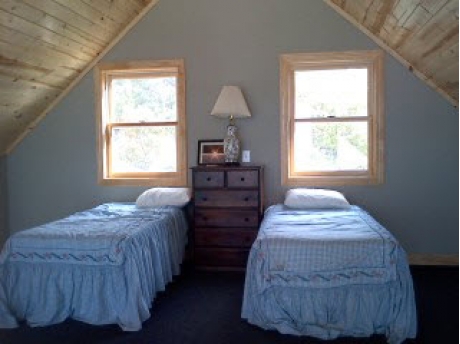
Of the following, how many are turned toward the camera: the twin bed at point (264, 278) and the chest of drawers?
2

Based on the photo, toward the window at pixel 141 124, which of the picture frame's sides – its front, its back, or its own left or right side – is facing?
right

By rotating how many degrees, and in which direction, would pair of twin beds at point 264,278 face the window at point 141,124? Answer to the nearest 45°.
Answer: approximately 135° to its right

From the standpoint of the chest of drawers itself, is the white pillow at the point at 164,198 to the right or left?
on its right

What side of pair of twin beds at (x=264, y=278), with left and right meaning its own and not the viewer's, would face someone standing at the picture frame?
back

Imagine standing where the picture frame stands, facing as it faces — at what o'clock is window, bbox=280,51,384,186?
The window is roughly at 9 o'clock from the picture frame.

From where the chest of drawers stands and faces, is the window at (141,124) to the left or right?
on its right

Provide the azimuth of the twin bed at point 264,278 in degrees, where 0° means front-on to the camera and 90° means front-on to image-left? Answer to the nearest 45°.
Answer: approximately 0°
